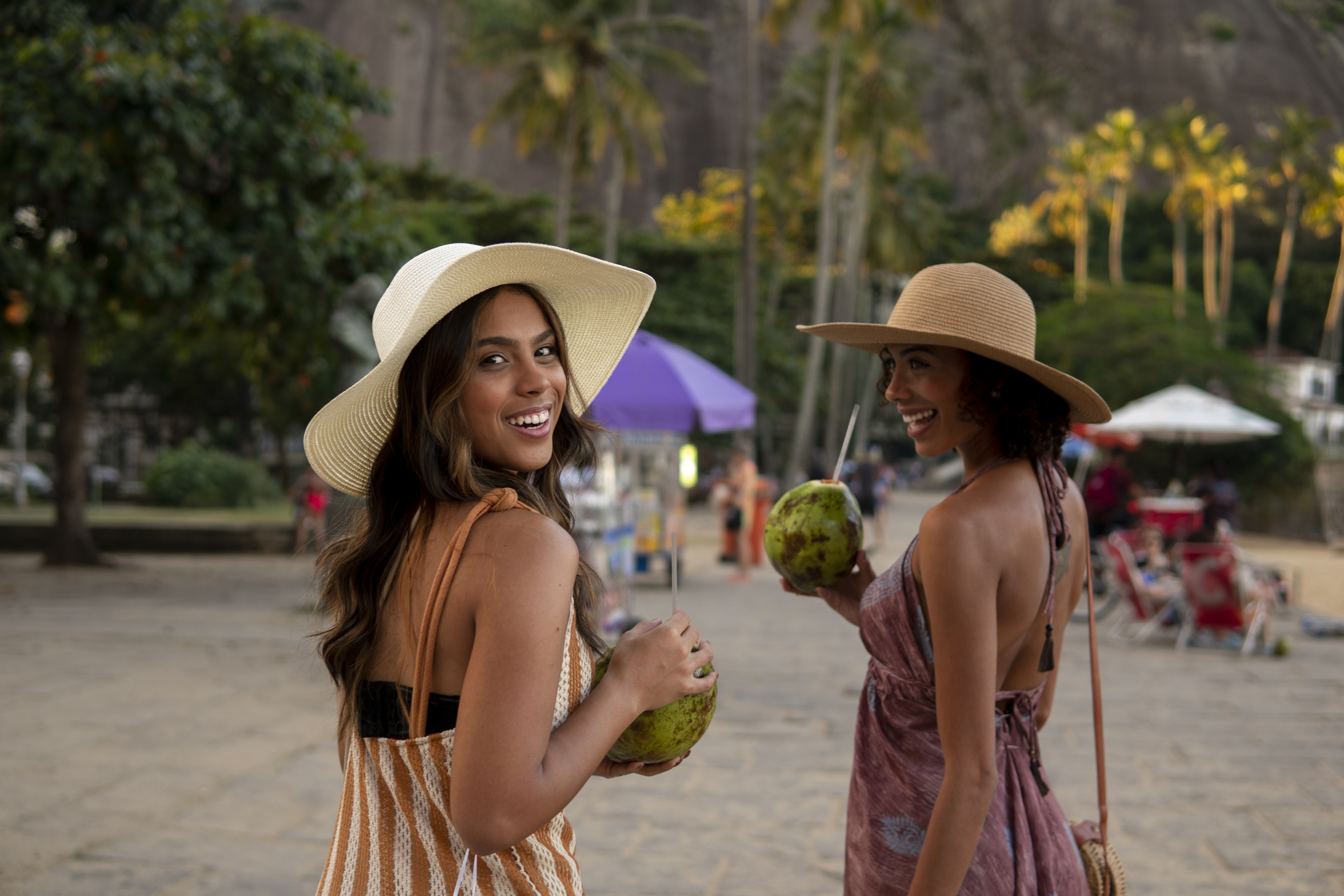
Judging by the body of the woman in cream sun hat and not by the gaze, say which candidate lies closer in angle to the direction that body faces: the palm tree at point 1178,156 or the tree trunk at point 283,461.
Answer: the palm tree

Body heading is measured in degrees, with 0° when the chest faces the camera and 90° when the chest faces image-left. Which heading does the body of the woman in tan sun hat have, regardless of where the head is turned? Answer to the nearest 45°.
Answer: approximately 135°

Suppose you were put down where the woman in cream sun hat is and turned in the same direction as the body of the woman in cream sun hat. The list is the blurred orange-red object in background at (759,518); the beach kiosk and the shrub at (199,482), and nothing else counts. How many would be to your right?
0

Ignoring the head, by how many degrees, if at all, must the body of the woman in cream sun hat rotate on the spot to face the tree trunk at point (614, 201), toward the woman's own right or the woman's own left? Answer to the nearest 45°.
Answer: approximately 45° to the woman's own left

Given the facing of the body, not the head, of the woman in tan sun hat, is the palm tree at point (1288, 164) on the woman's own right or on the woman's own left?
on the woman's own right

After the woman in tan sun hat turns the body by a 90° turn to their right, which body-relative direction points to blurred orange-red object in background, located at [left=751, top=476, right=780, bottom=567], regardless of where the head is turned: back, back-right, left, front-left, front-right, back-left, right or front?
front-left

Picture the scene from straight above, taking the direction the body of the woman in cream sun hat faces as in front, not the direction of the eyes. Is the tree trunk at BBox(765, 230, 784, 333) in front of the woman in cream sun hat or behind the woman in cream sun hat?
in front

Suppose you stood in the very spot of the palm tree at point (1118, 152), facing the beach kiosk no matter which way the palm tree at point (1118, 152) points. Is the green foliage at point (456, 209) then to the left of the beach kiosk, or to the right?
right

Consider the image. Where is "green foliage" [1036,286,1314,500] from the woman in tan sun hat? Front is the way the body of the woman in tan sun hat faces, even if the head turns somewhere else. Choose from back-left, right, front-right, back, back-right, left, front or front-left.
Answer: front-right

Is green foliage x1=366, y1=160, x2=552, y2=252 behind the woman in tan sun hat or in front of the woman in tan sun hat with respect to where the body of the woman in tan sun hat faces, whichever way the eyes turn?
in front

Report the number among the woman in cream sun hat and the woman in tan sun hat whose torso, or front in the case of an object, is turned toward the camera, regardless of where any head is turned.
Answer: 0

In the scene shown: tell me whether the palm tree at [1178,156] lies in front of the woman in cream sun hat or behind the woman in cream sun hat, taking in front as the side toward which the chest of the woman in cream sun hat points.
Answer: in front

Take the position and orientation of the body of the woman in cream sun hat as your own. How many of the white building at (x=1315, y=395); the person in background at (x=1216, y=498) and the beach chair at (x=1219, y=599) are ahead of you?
3

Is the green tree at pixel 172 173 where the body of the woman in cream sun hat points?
no

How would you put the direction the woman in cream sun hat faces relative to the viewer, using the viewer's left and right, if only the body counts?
facing away from the viewer and to the right of the viewer

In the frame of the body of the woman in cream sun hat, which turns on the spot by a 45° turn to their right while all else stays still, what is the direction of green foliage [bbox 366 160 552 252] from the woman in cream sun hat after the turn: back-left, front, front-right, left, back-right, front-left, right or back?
left

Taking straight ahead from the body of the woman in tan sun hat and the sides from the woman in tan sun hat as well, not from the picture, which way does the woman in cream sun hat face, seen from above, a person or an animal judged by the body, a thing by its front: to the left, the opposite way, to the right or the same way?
to the right
